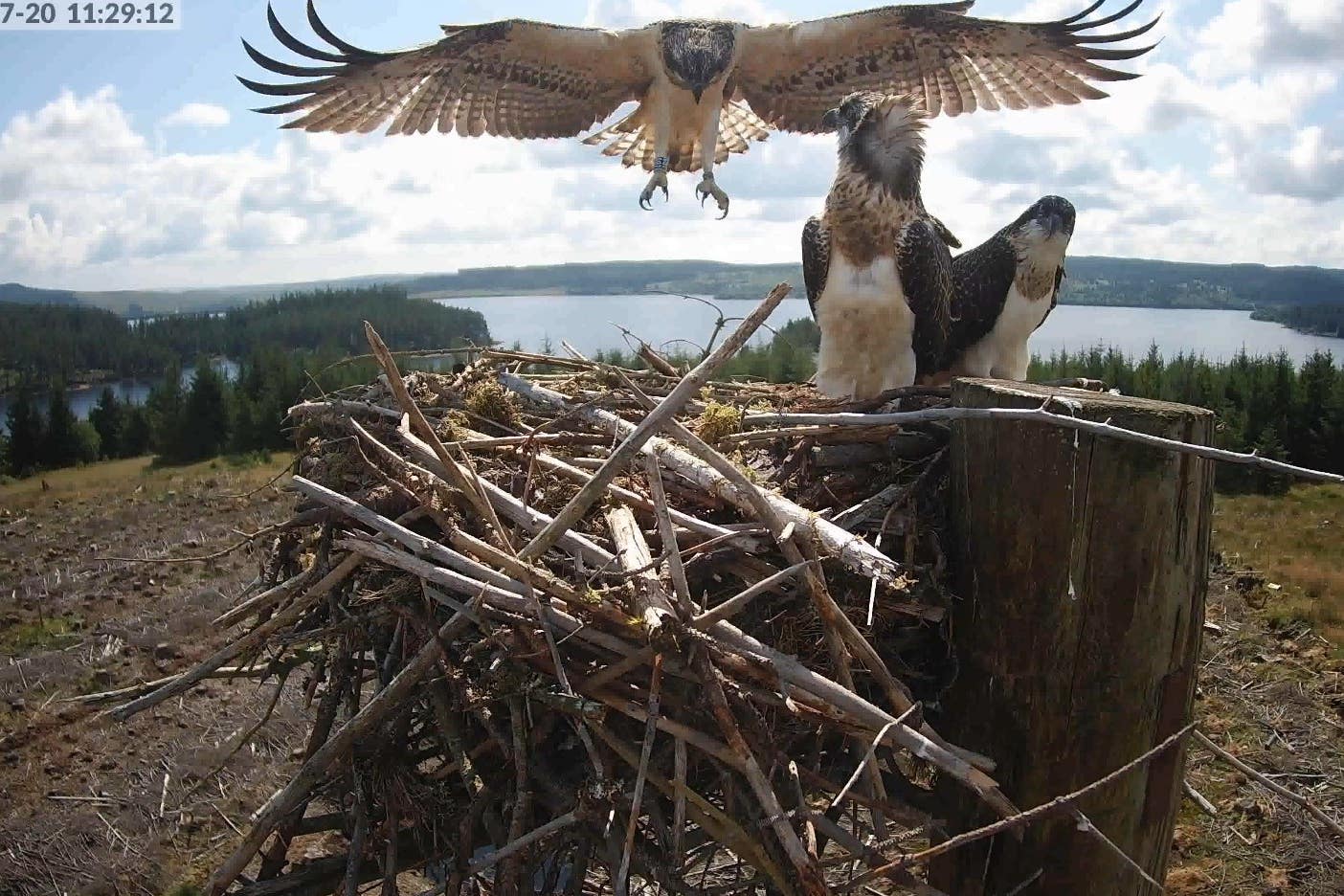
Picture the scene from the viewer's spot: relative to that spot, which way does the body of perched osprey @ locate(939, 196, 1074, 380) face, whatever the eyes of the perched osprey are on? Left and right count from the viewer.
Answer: facing the viewer and to the right of the viewer

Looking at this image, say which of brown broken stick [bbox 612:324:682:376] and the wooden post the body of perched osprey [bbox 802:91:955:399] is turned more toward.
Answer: the wooden post

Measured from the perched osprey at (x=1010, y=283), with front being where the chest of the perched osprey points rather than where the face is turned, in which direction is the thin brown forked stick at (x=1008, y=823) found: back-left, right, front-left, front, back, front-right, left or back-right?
front-right

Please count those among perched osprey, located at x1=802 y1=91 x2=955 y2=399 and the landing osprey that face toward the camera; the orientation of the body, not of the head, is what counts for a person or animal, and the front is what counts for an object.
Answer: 2

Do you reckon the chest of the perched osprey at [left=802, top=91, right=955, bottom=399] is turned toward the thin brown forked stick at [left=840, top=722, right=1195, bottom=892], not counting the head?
yes

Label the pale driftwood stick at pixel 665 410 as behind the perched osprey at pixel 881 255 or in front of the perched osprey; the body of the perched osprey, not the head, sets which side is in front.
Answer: in front

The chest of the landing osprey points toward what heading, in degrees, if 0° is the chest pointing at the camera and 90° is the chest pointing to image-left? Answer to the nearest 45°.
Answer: approximately 0°
